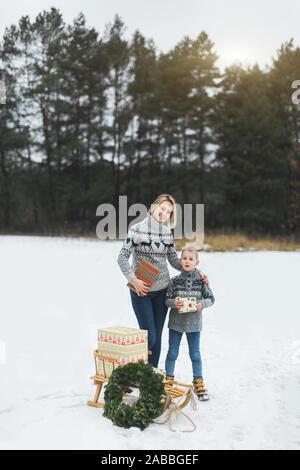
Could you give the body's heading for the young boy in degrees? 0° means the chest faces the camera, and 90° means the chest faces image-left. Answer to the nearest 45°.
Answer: approximately 0°

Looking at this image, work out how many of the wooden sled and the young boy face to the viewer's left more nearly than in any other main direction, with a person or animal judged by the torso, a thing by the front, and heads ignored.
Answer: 0

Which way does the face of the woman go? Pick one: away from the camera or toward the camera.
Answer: toward the camera

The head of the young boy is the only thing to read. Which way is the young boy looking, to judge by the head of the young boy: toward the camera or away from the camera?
toward the camera

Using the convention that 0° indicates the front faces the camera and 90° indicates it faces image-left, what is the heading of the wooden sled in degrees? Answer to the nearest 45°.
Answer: approximately 315°

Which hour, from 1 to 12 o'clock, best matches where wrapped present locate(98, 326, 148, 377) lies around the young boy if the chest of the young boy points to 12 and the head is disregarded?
The wrapped present is roughly at 2 o'clock from the young boy.
